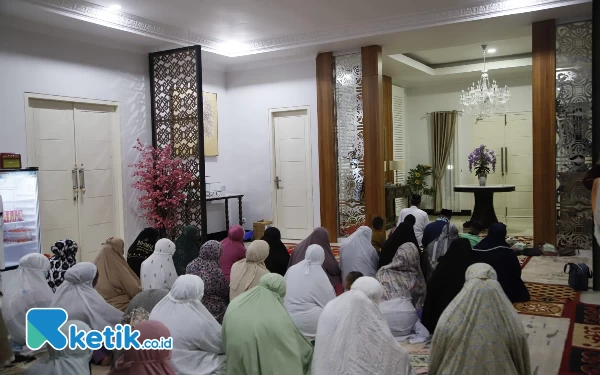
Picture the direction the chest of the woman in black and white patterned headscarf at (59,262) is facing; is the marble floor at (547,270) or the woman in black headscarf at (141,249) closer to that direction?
the woman in black headscarf

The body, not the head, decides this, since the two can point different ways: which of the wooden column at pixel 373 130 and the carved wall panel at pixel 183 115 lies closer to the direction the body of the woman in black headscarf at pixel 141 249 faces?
the carved wall panel

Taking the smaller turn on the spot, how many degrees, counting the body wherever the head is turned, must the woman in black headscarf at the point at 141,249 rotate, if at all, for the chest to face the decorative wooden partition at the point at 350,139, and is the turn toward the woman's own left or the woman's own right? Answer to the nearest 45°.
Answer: approximately 45° to the woman's own right

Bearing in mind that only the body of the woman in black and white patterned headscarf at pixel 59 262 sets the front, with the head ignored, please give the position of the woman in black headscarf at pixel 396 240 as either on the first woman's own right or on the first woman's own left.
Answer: on the first woman's own right

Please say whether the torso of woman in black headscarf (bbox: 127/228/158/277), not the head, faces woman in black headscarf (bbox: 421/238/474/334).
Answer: no

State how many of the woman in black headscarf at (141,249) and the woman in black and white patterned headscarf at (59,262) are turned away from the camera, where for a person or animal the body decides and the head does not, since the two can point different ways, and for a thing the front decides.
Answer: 2

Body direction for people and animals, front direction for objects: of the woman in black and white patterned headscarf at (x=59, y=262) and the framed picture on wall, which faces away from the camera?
the woman in black and white patterned headscarf

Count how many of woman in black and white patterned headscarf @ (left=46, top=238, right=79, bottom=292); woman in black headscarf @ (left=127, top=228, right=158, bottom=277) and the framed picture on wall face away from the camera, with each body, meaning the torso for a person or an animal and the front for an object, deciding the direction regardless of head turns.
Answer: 2

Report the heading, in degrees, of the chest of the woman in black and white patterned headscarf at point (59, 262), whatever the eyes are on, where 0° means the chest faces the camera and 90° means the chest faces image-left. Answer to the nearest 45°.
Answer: approximately 180°

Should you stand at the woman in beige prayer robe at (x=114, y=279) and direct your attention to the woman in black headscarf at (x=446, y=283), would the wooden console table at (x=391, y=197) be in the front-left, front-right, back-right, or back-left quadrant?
front-left

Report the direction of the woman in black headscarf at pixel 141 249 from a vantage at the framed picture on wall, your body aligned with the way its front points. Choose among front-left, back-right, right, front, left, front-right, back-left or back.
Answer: front-right

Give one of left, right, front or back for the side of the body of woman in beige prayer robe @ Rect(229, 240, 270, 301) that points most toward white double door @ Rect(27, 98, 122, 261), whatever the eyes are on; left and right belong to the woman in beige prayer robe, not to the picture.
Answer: left

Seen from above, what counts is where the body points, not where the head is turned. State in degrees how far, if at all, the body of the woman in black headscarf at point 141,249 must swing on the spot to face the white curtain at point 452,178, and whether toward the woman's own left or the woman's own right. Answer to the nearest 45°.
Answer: approximately 45° to the woman's own right

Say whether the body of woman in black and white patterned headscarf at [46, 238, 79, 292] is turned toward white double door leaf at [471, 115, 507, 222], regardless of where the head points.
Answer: no

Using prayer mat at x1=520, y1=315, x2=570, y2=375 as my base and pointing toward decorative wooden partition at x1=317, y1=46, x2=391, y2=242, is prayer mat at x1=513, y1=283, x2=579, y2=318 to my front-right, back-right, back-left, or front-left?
front-right

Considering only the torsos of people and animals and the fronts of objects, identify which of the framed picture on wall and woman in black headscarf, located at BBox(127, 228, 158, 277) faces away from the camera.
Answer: the woman in black headscarf

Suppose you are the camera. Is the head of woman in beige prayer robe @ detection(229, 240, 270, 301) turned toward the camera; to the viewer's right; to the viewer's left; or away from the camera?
away from the camera

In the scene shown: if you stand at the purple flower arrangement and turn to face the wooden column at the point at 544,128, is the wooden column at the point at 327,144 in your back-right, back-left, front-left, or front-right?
front-right

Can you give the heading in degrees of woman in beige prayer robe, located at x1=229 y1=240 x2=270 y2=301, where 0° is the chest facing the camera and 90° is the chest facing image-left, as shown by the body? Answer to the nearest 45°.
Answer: approximately 225°

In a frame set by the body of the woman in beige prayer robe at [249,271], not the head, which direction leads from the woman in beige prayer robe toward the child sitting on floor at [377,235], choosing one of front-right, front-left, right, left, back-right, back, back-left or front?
front

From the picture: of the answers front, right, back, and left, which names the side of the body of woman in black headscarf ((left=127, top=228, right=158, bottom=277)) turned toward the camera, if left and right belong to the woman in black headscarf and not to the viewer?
back

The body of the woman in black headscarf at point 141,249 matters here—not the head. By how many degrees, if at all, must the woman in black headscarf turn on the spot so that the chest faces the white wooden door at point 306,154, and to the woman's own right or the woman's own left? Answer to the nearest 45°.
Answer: approximately 45° to the woman's own right
